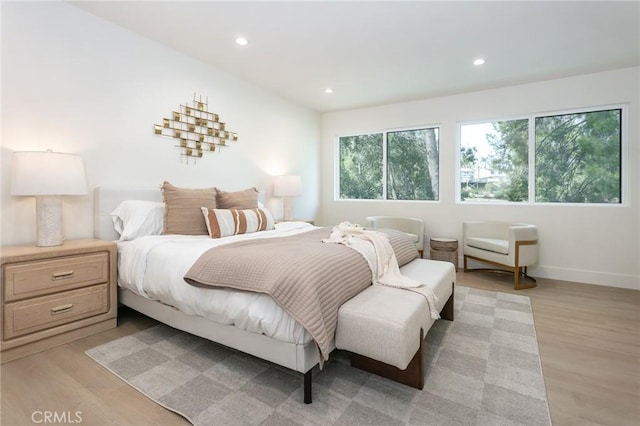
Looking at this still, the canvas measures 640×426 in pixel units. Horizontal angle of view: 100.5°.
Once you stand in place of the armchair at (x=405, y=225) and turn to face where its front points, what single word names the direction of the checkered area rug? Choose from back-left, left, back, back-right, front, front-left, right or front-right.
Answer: front-left

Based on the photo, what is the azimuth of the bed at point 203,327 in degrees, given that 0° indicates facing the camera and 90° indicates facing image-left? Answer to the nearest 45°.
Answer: approximately 315°

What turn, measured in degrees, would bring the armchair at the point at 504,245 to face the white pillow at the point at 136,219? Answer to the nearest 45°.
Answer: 0° — it already faces it

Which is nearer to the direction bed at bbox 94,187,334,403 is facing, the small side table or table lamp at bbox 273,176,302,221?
the small side table

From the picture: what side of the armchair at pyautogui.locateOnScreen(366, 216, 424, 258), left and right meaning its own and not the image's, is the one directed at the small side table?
left

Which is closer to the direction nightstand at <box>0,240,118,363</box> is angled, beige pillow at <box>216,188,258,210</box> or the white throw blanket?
the white throw blanket
